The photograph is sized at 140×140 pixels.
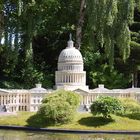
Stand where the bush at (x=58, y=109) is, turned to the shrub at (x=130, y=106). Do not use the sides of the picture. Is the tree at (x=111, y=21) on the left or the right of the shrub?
left

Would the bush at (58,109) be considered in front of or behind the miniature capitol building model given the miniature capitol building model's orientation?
in front

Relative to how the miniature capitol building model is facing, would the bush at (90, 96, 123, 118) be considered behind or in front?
in front

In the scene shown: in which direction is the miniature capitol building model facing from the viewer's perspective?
toward the camera

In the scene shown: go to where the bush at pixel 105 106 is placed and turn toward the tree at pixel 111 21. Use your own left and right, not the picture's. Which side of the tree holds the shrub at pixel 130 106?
right
